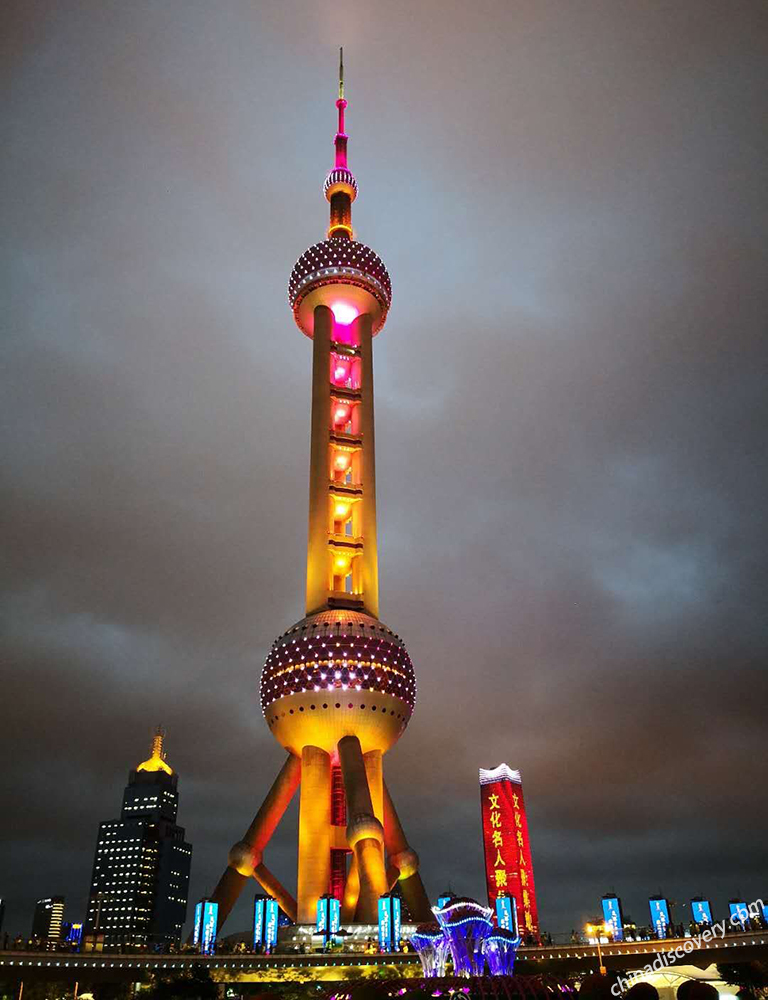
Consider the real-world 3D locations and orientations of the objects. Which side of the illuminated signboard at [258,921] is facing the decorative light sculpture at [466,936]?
left

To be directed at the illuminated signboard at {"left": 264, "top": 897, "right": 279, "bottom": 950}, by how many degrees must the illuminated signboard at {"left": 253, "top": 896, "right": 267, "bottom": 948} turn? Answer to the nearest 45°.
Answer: approximately 135° to its left

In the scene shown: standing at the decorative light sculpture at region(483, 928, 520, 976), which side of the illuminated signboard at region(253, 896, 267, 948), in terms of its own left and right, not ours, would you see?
left

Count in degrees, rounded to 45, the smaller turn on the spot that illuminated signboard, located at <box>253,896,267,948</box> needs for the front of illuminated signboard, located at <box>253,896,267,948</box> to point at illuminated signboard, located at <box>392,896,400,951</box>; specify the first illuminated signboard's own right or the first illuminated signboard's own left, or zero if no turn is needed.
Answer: approximately 135° to the first illuminated signboard's own left

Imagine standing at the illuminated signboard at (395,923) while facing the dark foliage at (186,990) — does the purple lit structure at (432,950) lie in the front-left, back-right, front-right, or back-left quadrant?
front-left

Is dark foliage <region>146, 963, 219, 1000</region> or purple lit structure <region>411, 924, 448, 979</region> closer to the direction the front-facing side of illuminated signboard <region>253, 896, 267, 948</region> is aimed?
the dark foliage

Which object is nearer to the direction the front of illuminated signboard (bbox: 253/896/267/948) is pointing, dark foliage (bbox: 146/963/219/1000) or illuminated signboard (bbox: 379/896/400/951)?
the dark foliage

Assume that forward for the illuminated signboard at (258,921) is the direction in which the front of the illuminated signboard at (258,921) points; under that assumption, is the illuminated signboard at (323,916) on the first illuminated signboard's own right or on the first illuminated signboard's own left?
on the first illuminated signboard's own left

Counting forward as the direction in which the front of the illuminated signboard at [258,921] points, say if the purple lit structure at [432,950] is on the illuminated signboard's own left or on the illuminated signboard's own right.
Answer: on the illuminated signboard's own left

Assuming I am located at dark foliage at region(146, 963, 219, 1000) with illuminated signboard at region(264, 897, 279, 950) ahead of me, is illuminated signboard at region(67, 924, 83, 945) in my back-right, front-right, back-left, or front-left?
front-left

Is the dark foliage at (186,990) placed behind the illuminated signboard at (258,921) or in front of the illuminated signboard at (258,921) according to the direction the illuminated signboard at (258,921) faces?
in front

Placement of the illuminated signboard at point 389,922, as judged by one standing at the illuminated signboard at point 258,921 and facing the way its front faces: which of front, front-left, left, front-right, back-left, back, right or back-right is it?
back-left

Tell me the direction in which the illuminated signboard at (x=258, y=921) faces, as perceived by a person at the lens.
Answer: facing the viewer and to the left of the viewer

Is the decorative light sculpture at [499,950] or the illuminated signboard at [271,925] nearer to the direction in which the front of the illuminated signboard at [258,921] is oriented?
the decorative light sculpture
